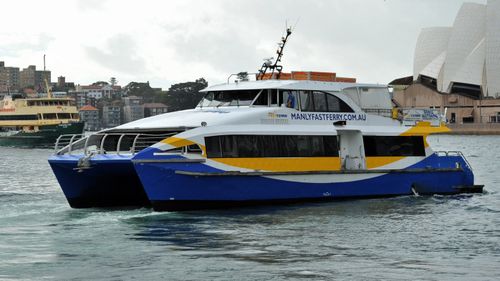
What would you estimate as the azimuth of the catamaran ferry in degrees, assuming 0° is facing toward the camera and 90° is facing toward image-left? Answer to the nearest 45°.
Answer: approximately 45°
